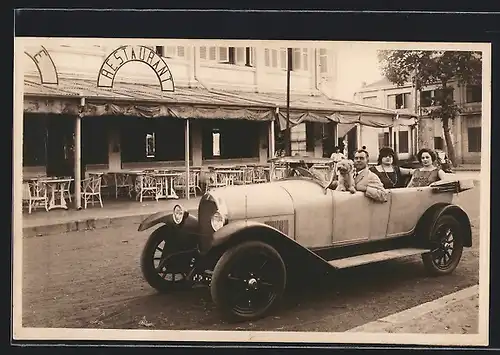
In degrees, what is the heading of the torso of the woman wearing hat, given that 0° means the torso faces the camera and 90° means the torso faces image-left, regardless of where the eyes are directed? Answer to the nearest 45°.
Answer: approximately 0°
